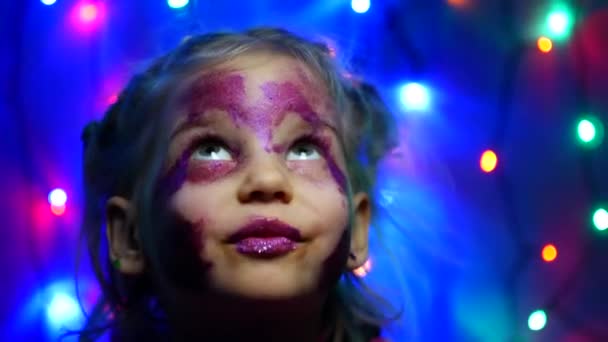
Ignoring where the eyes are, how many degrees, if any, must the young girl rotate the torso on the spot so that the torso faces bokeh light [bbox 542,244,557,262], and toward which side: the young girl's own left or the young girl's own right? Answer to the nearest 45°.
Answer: approximately 135° to the young girl's own left

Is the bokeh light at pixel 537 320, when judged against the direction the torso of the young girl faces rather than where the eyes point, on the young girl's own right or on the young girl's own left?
on the young girl's own left

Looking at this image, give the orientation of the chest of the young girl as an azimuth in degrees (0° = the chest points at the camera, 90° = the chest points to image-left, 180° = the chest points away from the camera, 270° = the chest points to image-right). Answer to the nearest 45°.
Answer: approximately 0°
